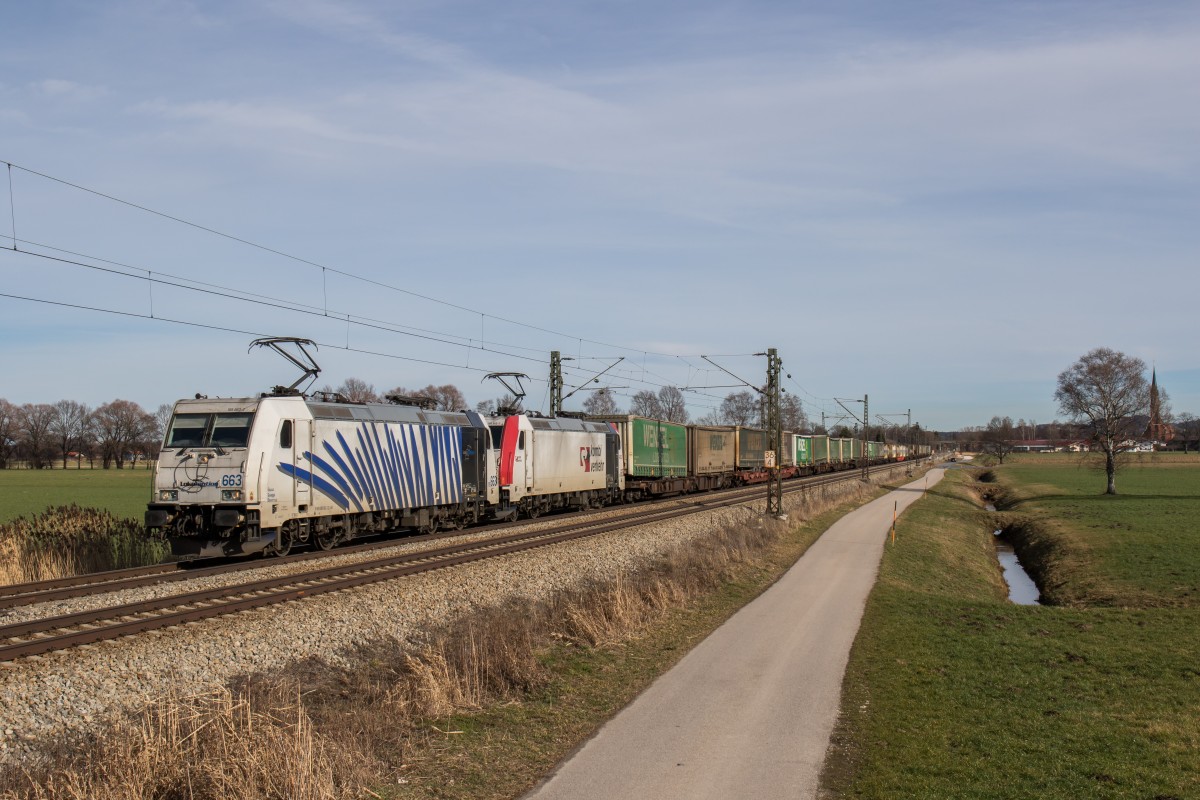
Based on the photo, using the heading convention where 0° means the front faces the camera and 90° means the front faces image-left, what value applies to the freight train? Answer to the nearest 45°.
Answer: approximately 45°
